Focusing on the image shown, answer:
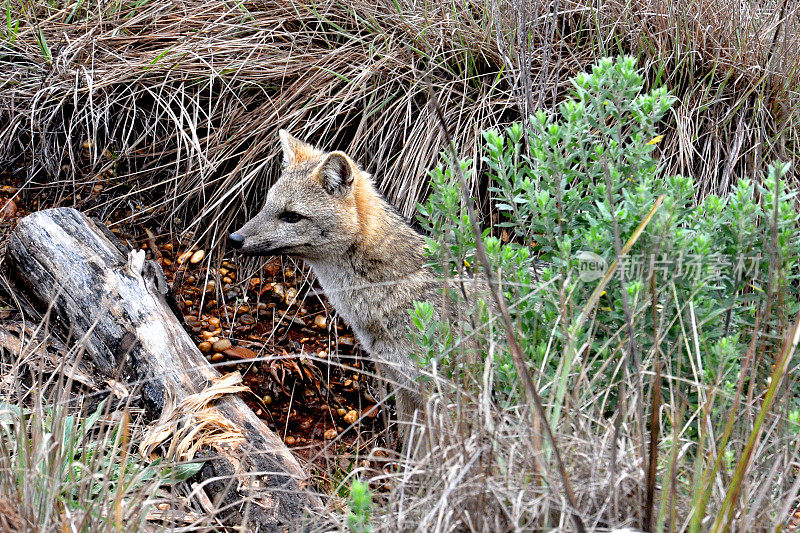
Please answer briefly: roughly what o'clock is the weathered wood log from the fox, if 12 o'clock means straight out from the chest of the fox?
The weathered wood log is roughly at 11 o'clock from the fox.

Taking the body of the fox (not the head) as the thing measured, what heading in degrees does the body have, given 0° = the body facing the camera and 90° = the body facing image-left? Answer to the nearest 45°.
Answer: approximately 90°

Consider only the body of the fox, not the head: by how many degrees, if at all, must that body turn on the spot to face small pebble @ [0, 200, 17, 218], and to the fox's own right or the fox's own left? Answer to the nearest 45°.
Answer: approximately 45° to the fox's own right

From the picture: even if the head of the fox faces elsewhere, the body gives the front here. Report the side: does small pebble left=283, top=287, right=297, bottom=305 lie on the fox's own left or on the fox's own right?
on the fox's own right

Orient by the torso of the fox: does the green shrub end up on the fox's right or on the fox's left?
on the fox's left

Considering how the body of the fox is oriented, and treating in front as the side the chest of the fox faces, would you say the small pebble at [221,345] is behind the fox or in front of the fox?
in front

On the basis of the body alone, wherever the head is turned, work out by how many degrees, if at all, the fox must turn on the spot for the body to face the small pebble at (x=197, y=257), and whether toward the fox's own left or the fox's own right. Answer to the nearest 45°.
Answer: approximately 45° to the fox's own right
